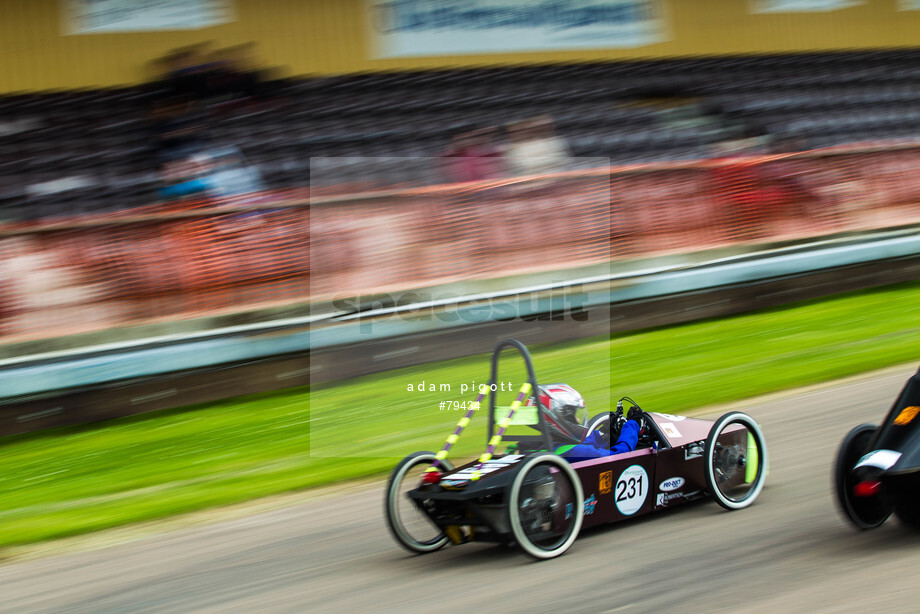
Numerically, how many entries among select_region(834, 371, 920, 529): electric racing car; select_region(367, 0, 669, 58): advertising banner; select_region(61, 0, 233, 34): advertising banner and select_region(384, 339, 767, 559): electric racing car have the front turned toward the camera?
2

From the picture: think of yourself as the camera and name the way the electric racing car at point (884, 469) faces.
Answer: facing away from the viewer and to the right of the viewer

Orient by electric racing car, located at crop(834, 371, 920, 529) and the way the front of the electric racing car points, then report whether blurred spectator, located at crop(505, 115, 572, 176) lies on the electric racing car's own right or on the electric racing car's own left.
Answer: on the electric racing car's own left

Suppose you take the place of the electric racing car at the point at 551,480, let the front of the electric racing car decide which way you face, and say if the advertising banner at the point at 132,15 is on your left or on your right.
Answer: on your left

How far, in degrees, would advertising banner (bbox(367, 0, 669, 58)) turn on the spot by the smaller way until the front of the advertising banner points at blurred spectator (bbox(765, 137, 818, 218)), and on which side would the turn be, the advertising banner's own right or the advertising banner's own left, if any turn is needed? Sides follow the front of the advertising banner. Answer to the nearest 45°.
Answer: approximately 45° to the advertising banner's own left

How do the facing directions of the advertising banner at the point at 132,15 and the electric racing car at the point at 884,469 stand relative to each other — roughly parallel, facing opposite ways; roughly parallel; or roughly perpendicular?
roughly perpendicular

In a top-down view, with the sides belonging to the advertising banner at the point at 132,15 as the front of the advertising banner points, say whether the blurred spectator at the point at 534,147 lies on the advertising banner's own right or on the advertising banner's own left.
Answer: on the advertising banner's own left

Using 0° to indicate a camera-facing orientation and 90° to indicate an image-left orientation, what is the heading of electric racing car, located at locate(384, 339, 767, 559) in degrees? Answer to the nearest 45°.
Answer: approximately 225°
